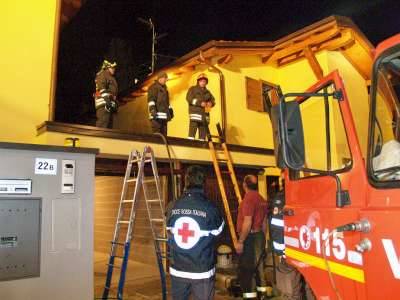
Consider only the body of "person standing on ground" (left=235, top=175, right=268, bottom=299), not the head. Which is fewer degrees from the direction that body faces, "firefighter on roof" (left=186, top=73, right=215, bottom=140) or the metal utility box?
the firefighter on roof

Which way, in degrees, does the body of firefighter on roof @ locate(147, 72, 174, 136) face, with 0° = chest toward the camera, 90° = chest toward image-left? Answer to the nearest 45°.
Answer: approximately 315°

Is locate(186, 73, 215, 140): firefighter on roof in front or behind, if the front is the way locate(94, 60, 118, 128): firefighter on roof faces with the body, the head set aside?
in front

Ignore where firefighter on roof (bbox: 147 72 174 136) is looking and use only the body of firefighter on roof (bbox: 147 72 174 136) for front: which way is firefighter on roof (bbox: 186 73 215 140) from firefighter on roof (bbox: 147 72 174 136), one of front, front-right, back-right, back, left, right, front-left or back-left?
front-left

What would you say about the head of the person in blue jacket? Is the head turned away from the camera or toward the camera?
away from the camera

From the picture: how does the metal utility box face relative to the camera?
toward the camera

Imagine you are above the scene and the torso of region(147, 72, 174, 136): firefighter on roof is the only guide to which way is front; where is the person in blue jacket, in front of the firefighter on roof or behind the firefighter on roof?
in front

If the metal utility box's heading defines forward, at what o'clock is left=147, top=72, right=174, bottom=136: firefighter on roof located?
The firefighter on roof is roughly at 7 o'clock from the metal utility box.

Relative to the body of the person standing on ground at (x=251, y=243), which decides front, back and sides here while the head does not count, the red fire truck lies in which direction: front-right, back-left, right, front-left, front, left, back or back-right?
back-left

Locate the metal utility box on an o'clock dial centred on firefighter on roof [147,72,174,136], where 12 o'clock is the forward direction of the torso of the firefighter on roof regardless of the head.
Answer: The metal utility box is roughly at 2 o'clock from the firefighter on roof.

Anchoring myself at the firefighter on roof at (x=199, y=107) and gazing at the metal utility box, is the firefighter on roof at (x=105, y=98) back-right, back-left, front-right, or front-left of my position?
front-right
